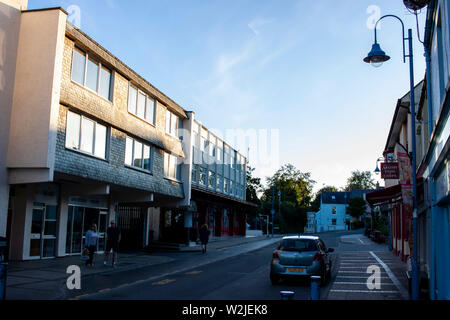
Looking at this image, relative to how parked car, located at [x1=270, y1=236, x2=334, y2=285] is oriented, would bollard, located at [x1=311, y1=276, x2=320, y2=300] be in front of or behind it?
behind

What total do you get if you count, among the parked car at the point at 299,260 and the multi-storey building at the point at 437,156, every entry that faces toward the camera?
0

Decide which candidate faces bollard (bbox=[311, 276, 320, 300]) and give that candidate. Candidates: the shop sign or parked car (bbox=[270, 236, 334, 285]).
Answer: the shop sign

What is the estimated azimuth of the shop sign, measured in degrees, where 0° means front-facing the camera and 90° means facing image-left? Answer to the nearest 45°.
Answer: approximately 0°

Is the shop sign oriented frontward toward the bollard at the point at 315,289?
yes

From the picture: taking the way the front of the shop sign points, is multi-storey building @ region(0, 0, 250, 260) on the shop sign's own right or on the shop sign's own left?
on the shop sign's own right

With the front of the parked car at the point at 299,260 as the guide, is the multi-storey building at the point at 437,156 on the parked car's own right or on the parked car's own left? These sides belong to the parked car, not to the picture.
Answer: on the parked car's own right

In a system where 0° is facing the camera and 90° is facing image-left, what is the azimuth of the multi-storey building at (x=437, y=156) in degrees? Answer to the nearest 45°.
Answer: approximately 90°

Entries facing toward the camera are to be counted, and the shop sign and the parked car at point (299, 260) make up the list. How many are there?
1

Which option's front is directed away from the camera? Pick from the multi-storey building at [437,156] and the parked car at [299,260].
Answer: the parked car

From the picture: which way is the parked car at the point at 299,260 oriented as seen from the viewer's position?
away from the camera
